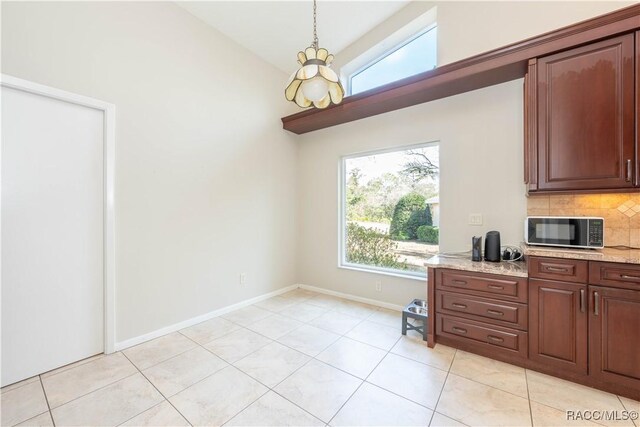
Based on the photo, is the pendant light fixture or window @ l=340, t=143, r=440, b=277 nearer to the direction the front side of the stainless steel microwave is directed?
the pendant light fixture

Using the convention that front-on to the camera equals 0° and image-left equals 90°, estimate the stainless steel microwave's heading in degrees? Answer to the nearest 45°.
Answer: approximately 0°

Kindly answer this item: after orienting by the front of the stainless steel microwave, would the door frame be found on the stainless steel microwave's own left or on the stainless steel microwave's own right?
on the stainless steel microwave's own right

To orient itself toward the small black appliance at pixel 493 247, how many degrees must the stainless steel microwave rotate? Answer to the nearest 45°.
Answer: approximately 90° to its right

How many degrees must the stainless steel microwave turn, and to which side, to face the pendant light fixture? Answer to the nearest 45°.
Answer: approximately 45° to its right

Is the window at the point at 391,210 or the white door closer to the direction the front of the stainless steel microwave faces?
the white door

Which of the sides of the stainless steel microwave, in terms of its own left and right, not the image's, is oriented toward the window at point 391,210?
right
